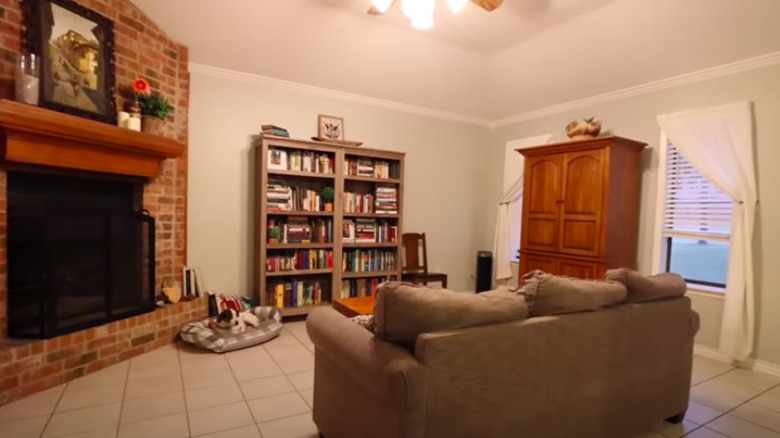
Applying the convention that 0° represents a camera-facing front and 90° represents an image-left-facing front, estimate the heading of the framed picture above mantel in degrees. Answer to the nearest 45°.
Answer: approximately 315°

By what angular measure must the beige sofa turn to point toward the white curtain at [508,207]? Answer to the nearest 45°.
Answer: approximately 45° to its right

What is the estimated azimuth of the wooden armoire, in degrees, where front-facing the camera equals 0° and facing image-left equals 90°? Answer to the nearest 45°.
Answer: approximately 45°

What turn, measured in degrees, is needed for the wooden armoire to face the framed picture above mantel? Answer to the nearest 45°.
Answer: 0° — it already faces it

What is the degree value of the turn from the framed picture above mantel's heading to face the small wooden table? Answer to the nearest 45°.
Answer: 0° — it already faces it

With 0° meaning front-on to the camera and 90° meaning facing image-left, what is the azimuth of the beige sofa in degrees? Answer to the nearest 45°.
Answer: approximately 135°
